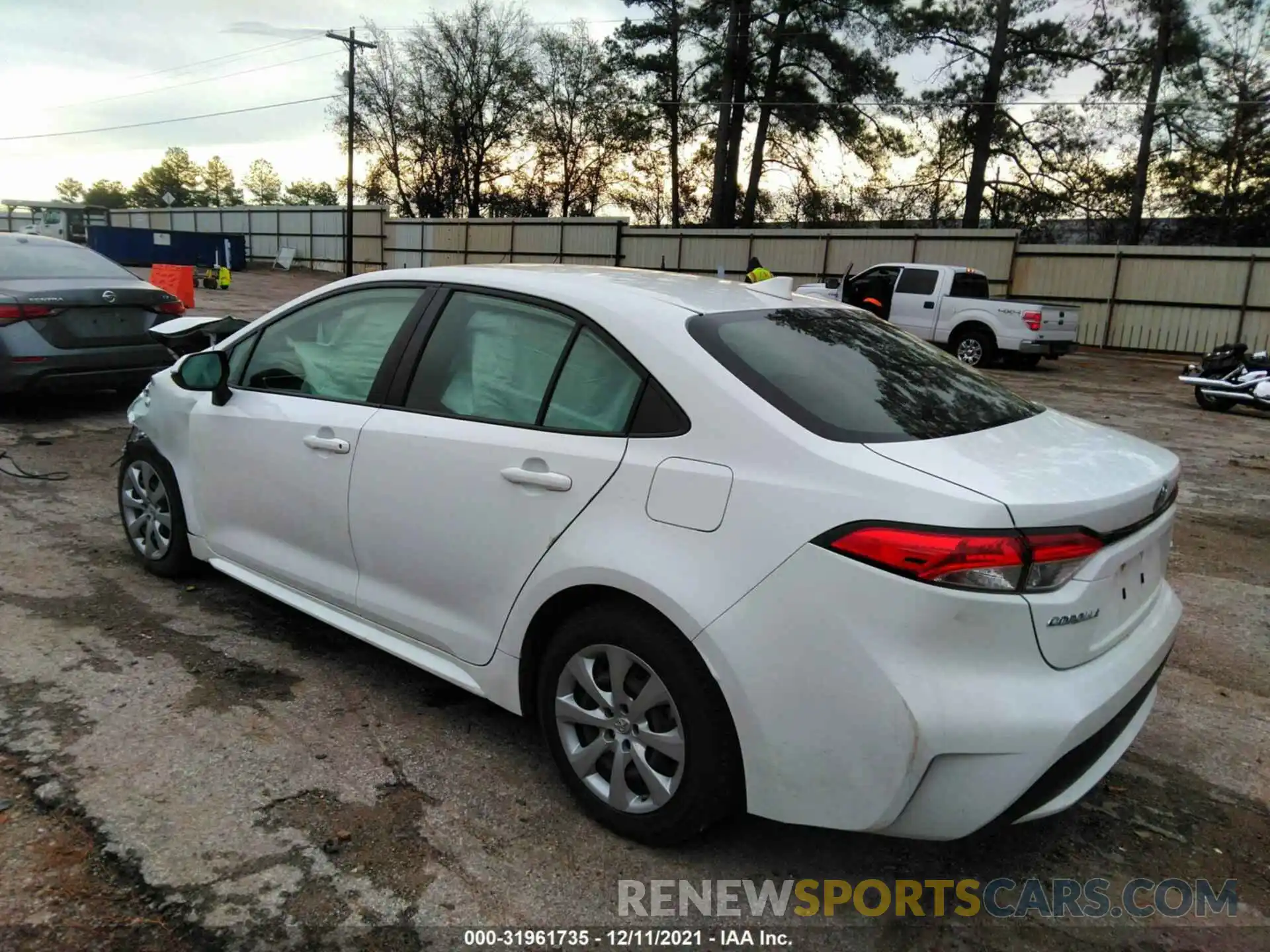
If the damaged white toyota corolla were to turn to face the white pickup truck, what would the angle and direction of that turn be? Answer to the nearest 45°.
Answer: approximately 45° to its right

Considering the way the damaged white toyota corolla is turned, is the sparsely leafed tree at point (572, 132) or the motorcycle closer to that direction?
the sparsely leafed tree

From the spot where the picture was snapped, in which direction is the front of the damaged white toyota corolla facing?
facing away from the viewer and to the left of the viewer

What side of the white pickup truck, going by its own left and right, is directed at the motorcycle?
back

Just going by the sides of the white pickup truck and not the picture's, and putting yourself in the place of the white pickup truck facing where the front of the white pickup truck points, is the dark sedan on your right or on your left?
on your left

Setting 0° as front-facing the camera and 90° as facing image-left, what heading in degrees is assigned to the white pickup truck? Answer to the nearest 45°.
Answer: approximately 135°
